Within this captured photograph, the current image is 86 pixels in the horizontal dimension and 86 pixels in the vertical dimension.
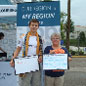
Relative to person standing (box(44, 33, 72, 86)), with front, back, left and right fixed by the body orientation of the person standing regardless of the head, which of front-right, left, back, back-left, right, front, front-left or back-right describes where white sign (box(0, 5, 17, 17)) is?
back-right

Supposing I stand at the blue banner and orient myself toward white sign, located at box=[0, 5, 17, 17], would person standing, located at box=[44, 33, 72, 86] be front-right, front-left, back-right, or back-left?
back-left

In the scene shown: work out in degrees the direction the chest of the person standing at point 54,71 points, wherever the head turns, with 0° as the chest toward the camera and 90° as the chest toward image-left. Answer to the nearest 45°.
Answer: approximately 0°

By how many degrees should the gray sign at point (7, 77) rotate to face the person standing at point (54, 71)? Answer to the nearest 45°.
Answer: approximately 45° to its left

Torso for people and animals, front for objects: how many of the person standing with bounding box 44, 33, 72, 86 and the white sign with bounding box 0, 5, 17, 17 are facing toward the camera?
2

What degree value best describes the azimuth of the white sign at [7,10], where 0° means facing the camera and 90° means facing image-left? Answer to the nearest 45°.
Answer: approximately 0°

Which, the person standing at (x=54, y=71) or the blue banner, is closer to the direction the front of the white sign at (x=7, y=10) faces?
the person standing
